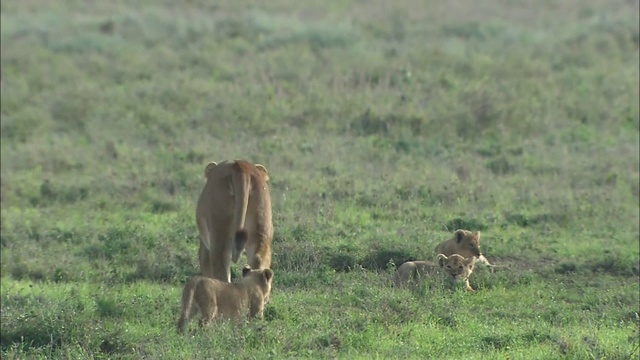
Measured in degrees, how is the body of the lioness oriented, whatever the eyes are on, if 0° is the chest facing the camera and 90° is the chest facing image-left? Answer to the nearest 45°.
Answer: approximately 180°

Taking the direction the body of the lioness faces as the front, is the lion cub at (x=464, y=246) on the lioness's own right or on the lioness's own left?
on the lioness's own right

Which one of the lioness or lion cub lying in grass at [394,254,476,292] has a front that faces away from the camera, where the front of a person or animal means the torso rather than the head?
the lioness

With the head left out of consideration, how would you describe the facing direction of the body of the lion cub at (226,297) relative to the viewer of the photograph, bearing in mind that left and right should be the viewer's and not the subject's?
facing away from the viewer and to the right of the viewer

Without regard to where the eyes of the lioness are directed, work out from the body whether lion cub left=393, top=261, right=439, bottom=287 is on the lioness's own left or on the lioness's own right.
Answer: on the lioness's own right

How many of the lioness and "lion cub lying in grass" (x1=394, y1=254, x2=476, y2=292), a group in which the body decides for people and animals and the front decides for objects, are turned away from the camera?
1
